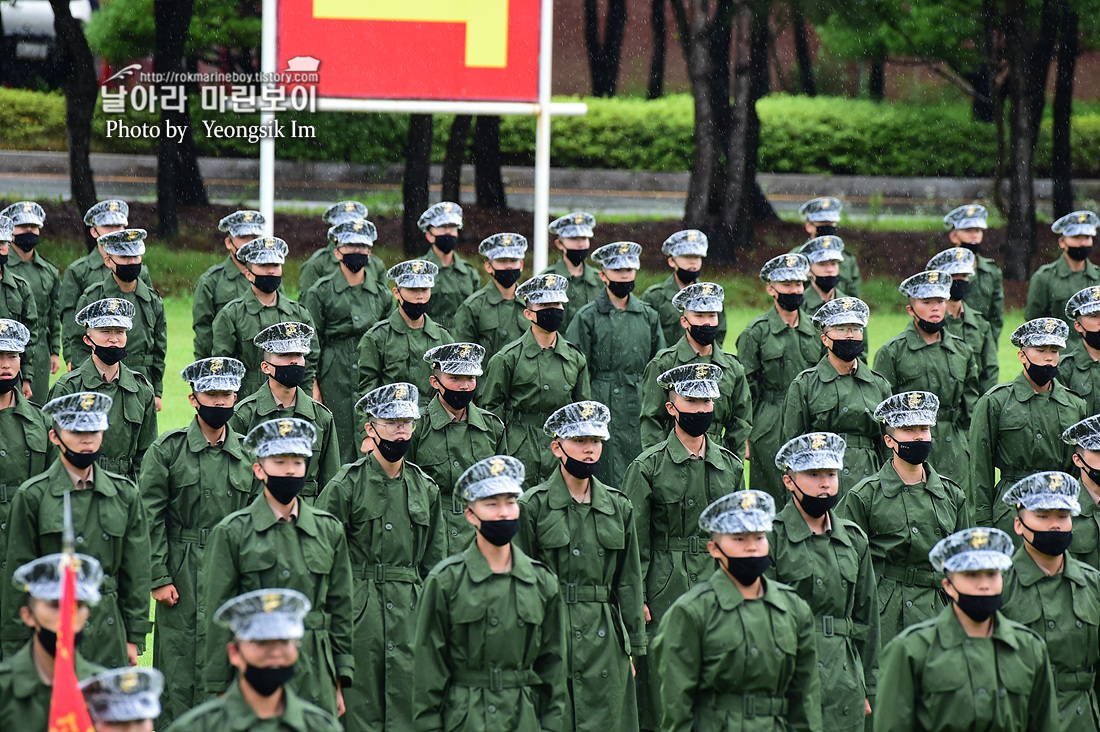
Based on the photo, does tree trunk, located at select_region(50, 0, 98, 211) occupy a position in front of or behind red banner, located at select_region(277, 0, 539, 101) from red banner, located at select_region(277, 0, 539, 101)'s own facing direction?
behind

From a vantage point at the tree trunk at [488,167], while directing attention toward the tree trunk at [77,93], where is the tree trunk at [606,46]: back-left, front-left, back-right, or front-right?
back-right

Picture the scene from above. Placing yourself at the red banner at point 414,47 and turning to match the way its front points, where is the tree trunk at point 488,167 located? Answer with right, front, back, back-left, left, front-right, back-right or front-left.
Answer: back

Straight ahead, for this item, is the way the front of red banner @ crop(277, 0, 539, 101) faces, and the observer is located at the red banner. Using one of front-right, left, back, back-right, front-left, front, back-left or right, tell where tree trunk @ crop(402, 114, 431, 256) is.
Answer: back

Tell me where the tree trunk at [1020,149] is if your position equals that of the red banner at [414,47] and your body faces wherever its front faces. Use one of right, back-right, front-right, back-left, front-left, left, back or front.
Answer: back-left

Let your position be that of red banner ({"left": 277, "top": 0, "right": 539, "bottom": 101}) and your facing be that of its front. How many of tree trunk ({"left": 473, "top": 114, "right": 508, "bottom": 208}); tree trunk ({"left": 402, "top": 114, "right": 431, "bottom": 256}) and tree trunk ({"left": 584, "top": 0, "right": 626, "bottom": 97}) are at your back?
3

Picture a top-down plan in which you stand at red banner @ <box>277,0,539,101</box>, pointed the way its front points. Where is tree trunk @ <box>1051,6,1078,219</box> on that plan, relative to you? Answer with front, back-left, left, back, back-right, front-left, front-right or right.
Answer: back-left

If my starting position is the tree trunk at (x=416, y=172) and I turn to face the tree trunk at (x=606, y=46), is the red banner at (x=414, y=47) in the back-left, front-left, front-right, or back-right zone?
back-right

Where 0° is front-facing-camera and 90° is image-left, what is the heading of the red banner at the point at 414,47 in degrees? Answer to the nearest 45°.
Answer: approximately 0°
